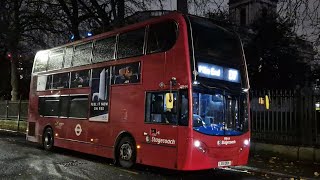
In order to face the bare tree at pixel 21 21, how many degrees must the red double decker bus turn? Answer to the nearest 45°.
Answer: approximately 180°

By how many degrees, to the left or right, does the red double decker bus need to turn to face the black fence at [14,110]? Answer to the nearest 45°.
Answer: approximately 180°

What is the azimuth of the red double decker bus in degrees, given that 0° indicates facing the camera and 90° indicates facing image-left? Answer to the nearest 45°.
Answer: approximately 315°

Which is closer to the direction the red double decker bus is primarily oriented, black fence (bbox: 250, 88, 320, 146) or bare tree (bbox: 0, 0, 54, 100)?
the black fence
